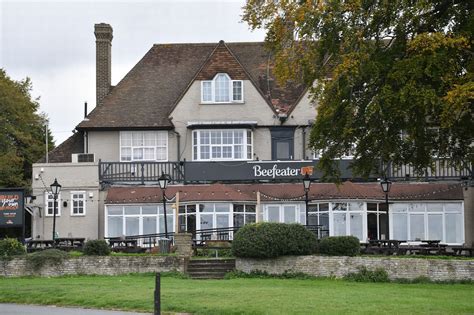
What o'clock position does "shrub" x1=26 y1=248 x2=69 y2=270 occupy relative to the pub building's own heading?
The shrub is roughly at 1 o'clock from the pub building.

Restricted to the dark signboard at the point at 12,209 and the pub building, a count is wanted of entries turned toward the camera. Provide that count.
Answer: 2

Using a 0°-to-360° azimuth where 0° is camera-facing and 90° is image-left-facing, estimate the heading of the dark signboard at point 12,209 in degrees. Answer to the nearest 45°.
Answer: approximately 0°

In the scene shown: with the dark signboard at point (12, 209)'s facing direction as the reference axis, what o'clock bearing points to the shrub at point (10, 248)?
The shrub is roughly at 12 o'clock from the dark signboard.

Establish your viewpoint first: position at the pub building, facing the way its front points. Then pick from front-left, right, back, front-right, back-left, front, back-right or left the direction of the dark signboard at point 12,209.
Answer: front-right

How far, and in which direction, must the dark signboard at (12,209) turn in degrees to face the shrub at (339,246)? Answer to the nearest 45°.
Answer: approximately 45° to its left

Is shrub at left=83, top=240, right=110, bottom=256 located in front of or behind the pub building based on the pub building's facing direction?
in front
